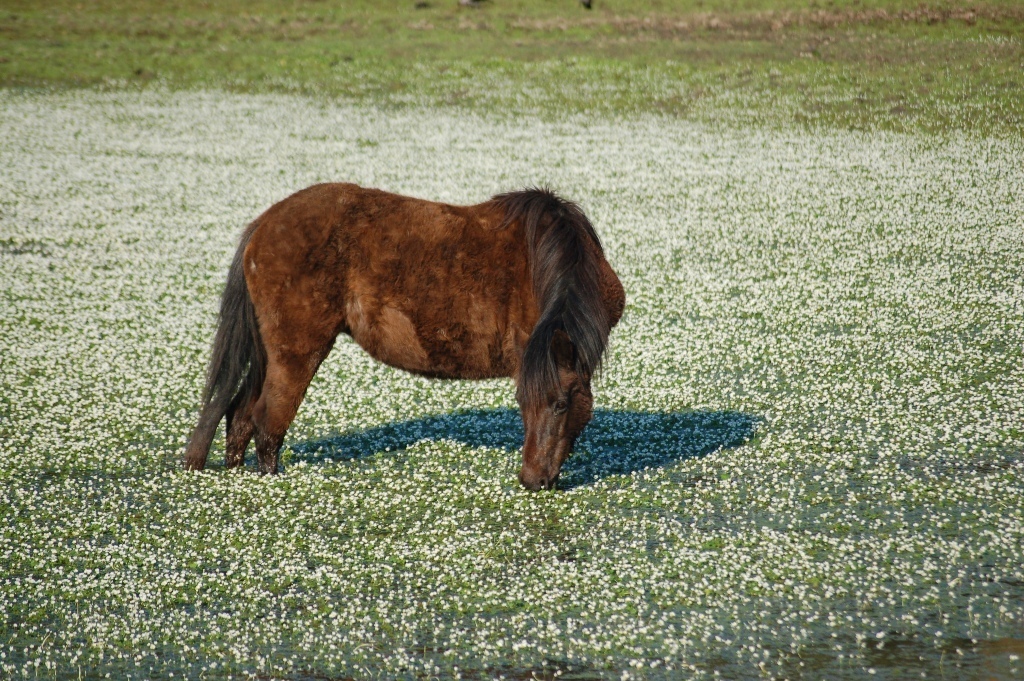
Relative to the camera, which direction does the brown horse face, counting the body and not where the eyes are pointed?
to the viewer's right
